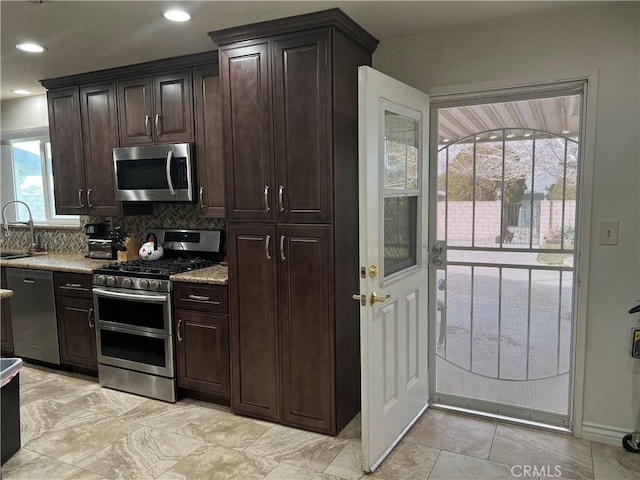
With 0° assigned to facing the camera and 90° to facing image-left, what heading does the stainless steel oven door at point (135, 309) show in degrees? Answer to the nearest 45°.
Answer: approximately 45°

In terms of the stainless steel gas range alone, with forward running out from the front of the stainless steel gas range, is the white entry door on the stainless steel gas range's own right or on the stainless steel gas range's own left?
on the stainless steel gas range's own left

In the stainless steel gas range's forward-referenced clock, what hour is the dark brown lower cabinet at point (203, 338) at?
The dark brown lower cabinet is roughly at 9 o'clock from the stainless steel gas range.

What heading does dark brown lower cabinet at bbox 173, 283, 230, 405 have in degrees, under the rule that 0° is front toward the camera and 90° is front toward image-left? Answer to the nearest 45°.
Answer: approximately 45°

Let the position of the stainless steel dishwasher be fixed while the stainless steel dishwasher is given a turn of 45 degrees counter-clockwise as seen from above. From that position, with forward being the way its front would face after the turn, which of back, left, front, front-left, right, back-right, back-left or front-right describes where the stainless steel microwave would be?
front-left

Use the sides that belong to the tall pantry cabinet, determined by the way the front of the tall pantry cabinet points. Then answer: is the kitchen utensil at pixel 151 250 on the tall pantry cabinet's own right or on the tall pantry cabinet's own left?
on the tall pantry cabinet's own right

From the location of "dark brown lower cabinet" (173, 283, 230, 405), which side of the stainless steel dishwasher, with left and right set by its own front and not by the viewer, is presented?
left

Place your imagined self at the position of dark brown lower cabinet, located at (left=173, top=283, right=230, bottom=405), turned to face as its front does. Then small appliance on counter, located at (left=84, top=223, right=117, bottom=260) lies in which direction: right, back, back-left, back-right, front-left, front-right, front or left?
right
